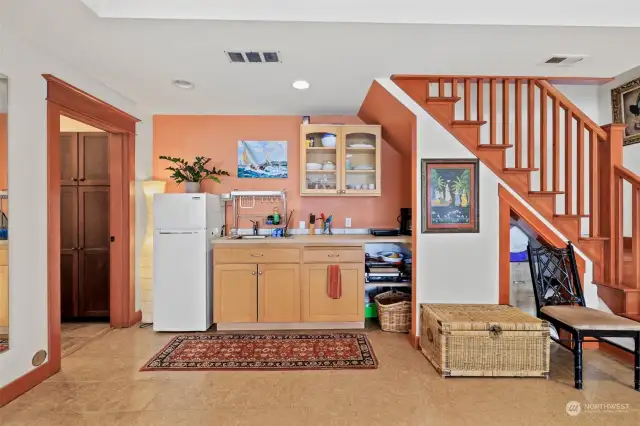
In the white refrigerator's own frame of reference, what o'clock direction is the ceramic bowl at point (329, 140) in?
The ceramic bowl is roughly at 9 o'clock from the white refrigerator.

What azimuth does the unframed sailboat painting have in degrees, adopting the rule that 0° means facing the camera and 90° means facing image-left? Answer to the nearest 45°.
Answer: approximately 0°

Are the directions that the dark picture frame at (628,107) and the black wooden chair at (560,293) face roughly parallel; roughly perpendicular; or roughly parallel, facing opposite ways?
roughly perpendicular

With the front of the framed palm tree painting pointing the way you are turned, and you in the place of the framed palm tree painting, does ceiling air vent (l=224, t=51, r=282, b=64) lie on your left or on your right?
on your right
